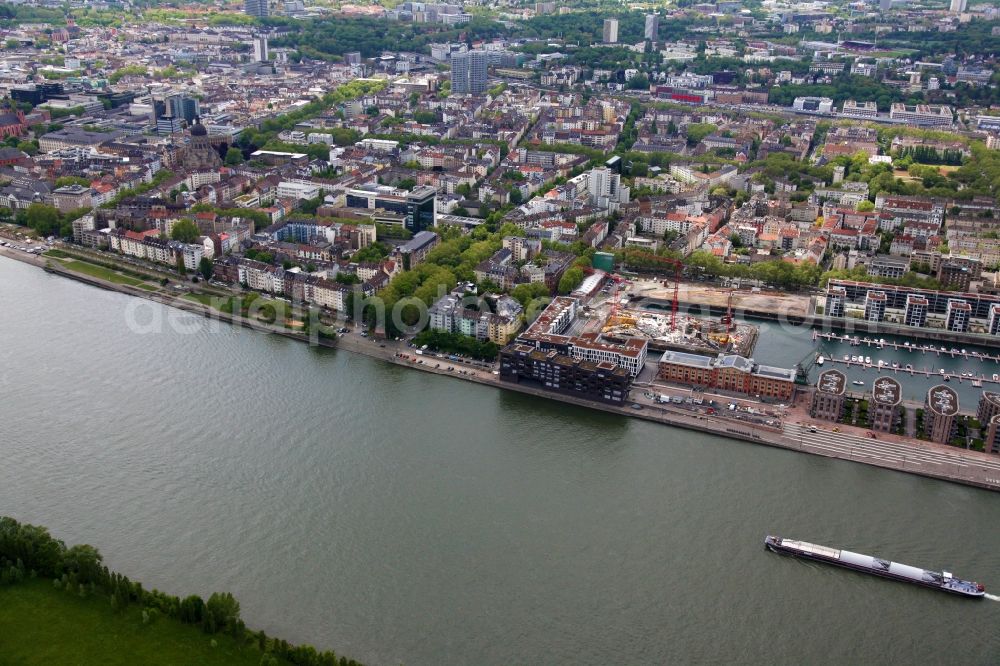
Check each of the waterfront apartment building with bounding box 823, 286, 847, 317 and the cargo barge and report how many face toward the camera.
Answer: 1

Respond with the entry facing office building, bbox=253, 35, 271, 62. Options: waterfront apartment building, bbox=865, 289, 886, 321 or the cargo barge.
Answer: the cargo barge

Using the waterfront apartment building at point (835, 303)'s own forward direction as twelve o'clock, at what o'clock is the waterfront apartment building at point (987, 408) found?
the waterfront apartment building at point (987, 408) is roughly at 11 o'clock from the waterfront apartment building at point (835, 303).

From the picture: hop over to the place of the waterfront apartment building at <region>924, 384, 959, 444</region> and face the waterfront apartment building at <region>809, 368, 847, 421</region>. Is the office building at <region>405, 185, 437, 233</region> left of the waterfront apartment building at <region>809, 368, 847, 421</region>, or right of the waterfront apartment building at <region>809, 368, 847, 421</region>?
right

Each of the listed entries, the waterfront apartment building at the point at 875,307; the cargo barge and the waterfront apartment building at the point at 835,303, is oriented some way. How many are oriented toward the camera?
2

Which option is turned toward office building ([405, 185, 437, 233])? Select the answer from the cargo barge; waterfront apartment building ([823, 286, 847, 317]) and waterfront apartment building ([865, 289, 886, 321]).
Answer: the cargo barge

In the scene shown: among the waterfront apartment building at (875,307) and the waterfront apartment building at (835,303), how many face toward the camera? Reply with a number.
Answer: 2

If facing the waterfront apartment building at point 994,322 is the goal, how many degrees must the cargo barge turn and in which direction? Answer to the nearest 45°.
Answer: approximately 45° to its right

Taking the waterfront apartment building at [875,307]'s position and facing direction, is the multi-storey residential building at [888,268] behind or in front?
behind

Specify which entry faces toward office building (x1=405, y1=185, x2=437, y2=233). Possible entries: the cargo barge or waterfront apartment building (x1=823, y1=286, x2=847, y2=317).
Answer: the cargo barge

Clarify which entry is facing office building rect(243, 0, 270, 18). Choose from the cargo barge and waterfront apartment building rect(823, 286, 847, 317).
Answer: the cargo barge

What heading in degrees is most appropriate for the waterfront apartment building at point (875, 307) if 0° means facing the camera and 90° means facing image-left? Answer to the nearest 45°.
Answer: approximately 0°

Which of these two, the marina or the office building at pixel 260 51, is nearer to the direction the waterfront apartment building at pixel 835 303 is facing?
the marina

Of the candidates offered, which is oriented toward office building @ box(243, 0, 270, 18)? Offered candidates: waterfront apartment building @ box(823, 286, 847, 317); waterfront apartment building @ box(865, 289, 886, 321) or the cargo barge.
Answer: the cargo barge
